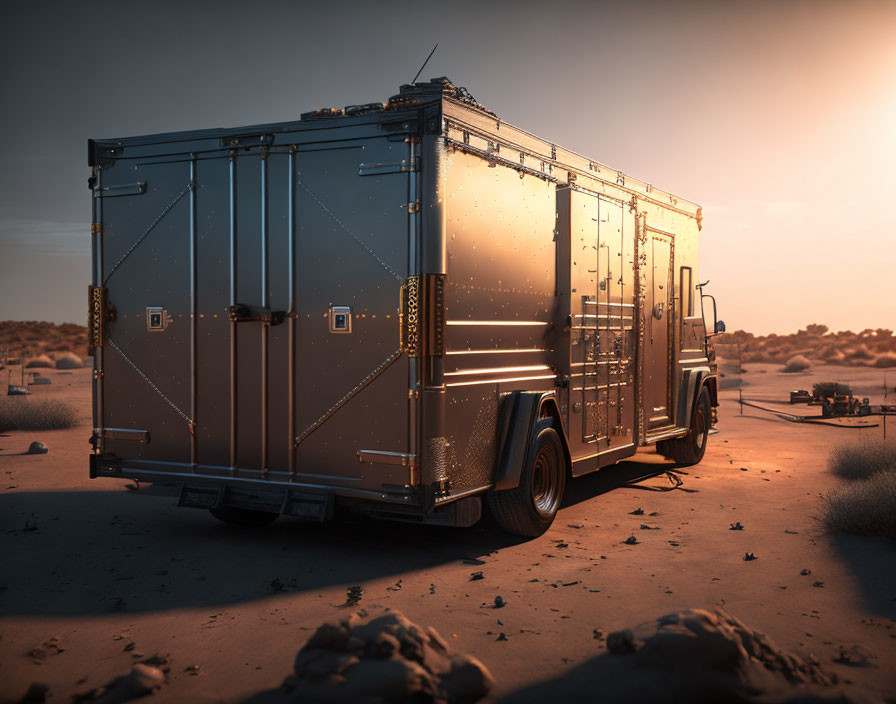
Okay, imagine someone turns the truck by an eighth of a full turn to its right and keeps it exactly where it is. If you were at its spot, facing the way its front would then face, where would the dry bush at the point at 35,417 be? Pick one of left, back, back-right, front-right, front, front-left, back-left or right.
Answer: back-left

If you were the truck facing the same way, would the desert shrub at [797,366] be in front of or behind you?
in front

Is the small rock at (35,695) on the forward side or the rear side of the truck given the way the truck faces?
on the rear side

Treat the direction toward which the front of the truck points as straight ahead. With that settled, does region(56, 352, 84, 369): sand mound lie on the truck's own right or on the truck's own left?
on the truck's own left

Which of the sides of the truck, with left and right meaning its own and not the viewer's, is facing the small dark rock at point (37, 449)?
left

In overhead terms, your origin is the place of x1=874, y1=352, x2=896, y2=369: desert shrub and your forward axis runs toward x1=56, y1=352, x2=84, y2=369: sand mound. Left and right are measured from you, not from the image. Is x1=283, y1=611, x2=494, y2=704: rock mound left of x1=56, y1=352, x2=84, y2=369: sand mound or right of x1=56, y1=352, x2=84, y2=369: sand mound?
left

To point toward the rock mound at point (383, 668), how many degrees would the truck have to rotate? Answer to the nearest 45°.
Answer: approximately 135° to its right

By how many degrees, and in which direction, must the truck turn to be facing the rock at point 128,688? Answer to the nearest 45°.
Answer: approximately 135° to its right

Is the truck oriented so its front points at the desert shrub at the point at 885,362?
yes

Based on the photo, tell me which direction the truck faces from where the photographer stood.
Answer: facing away from the viewer and to the right of the viewer

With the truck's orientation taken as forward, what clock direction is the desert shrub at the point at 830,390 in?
The desert shrub is roughly at 12 o'clock from the truck.

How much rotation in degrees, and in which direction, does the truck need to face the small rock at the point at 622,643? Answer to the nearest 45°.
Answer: approximately 90° to its right
